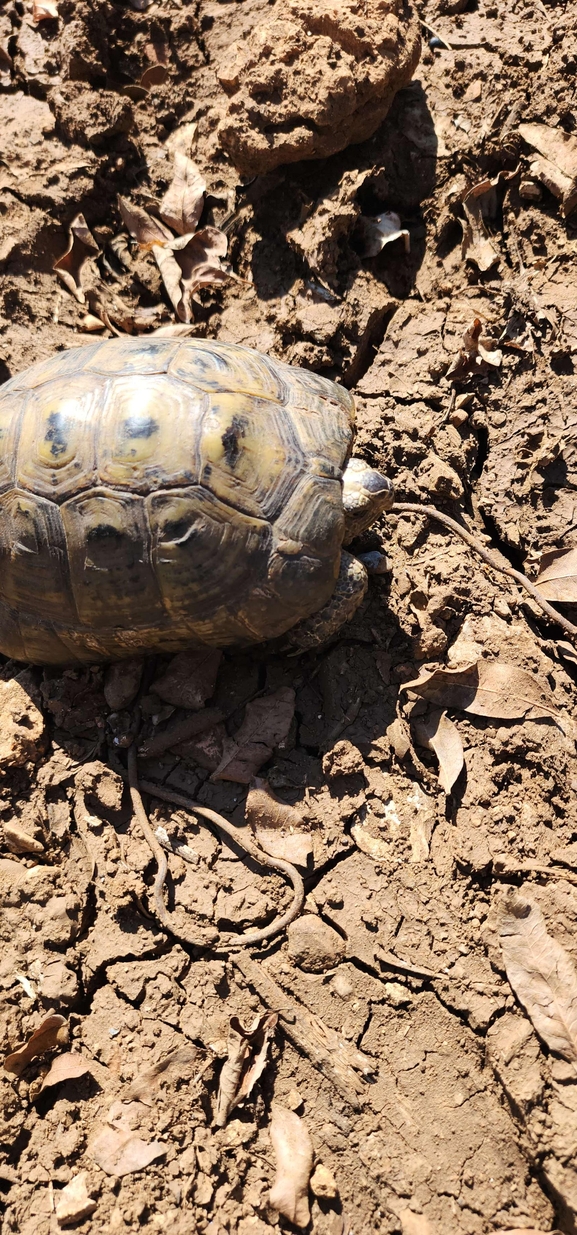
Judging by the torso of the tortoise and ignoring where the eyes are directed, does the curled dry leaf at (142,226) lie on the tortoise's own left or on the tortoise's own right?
on the tortoise's own left

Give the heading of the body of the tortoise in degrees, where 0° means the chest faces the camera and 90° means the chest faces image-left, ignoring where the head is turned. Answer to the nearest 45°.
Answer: approximately 270°

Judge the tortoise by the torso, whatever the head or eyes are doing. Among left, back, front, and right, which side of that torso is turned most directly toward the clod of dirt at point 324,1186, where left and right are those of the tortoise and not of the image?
right

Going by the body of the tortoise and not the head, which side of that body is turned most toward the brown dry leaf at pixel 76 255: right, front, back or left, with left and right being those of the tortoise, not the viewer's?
left

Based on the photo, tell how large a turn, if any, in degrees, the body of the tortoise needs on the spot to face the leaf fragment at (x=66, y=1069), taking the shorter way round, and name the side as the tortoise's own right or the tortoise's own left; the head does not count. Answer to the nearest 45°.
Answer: approximately 90° to the tortoise's own right

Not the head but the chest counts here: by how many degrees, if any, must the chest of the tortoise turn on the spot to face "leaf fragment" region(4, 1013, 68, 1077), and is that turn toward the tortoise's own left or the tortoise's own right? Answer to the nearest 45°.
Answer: approximately 90° to the tortoise's own right

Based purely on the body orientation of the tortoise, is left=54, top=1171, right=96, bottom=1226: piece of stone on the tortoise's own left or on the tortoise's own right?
on the tortoise's own right

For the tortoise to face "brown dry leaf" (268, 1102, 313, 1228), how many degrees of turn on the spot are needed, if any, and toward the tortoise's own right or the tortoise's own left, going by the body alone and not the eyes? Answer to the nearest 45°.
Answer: approximately 90° to the tortoise's own right

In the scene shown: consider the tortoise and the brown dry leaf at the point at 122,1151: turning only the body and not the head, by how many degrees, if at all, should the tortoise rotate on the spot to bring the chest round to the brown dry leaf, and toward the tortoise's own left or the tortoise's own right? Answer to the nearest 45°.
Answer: approximately 90° to the tortoise's own right
